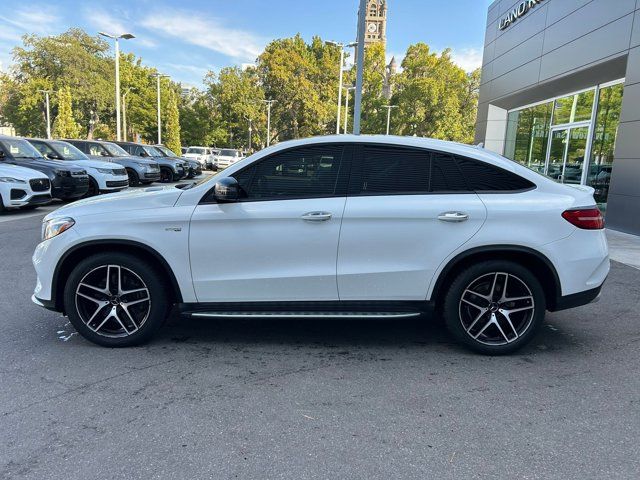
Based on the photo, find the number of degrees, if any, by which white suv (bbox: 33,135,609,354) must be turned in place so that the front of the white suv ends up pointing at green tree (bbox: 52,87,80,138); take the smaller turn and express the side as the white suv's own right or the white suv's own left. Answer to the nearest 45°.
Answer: approximately 45° to the white suv's own right

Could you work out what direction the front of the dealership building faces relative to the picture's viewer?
facing the viewer and to the left of the viewer

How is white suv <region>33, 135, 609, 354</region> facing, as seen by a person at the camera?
facing to the left of the viewer

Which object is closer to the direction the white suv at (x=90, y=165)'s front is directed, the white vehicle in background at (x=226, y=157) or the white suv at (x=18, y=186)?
the white suv

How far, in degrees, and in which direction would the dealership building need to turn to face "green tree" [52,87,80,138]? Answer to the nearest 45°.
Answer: approximately 45° to its right

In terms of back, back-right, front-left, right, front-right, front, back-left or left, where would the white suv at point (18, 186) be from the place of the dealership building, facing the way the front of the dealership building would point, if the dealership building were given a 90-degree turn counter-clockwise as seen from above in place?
right

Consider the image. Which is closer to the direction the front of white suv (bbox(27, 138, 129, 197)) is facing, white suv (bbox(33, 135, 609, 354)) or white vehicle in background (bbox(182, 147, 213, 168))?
the white suv

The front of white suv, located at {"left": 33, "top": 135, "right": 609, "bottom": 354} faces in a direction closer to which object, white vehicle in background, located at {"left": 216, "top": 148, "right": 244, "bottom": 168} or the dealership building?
the white vehicle in background

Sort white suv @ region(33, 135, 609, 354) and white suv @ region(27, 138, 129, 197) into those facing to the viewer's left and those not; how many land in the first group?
1

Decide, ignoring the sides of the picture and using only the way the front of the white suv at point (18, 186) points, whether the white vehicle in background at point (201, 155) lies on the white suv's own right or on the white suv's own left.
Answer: on the white suv's own left

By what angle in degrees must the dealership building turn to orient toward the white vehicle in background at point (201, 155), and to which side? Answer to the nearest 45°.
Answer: approximately 90° to its right
